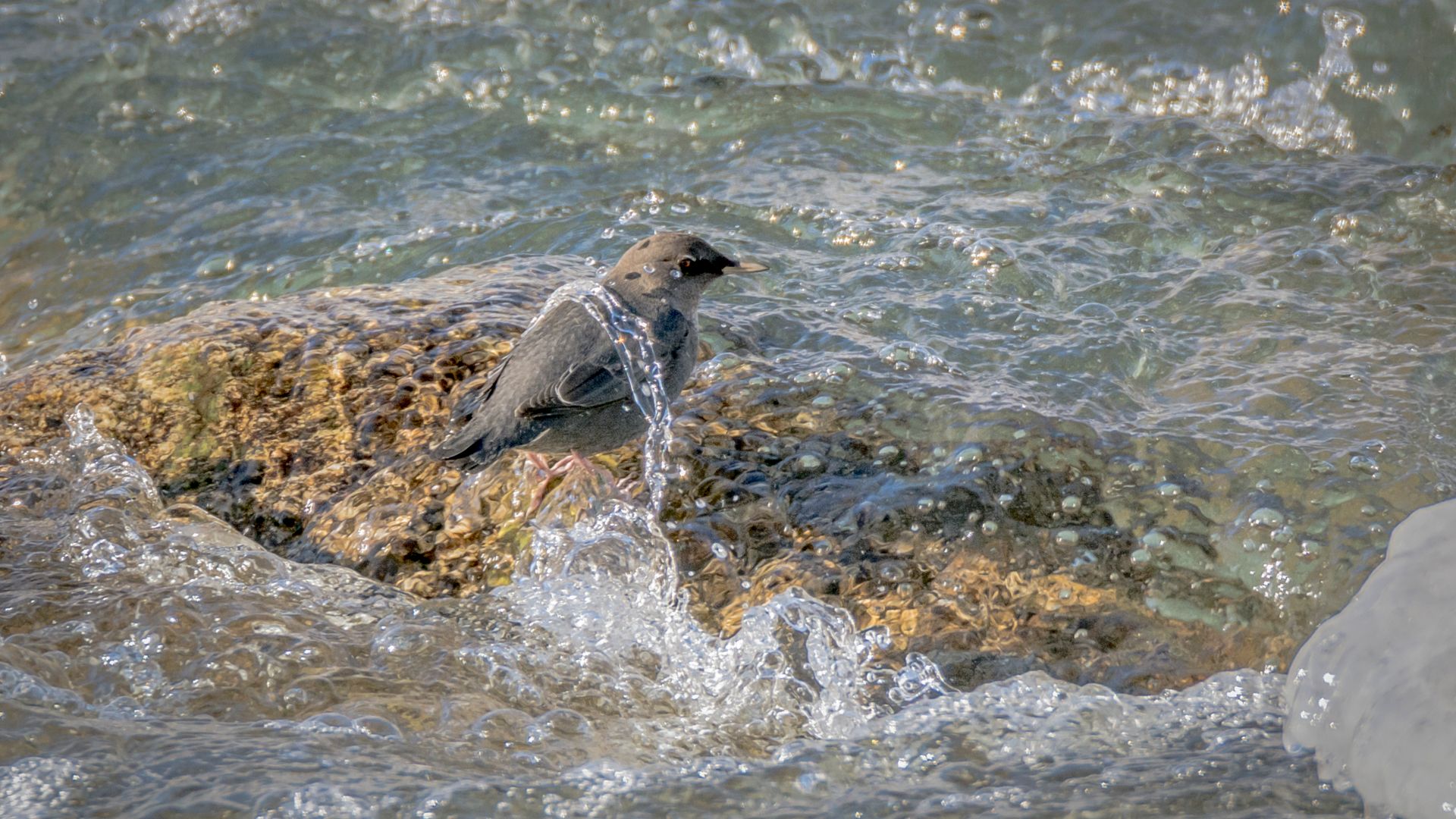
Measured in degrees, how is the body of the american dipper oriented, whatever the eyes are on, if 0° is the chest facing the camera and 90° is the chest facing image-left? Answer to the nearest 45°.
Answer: approximately 270°

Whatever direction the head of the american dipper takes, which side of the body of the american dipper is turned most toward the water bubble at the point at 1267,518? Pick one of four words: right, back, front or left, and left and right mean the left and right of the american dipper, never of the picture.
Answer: front
